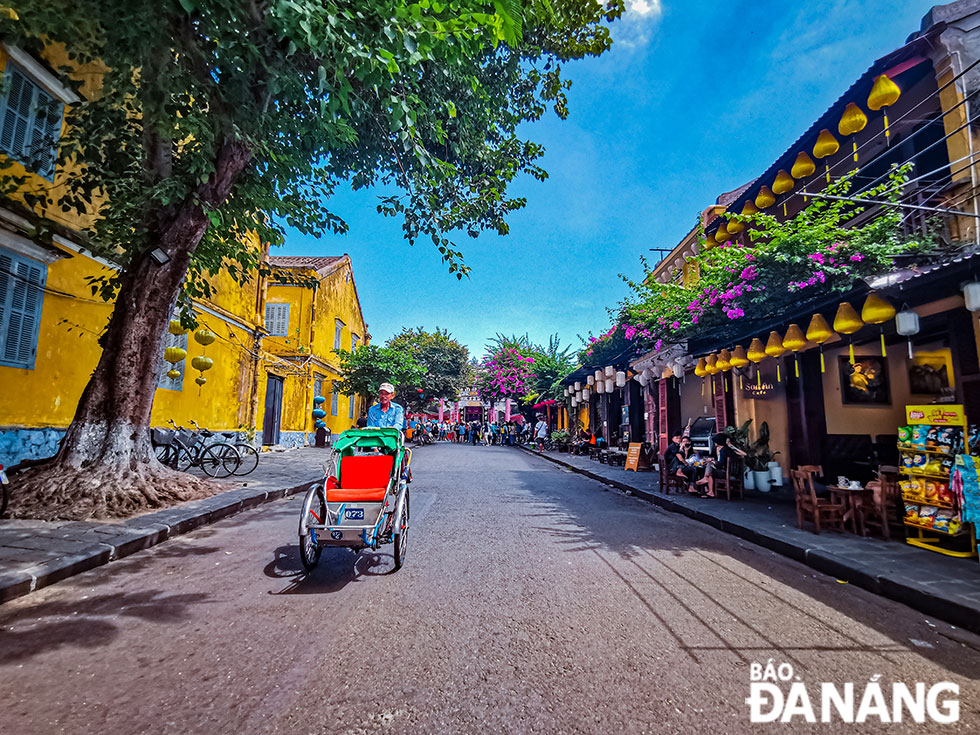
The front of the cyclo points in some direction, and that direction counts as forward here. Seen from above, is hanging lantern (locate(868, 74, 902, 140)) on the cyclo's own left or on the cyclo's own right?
on the cyclo's own left

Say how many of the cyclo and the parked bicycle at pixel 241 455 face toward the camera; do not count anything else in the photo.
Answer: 1

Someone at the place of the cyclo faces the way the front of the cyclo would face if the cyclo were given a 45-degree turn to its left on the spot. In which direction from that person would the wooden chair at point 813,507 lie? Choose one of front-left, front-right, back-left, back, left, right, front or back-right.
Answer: front-left

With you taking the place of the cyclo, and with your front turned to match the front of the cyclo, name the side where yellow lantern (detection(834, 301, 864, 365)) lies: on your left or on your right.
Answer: on your left

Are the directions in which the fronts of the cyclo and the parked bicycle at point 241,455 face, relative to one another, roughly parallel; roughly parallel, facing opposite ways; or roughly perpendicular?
roughly perpendicular

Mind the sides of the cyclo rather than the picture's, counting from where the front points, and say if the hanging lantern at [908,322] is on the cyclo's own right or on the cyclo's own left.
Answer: on the cyclo's own left

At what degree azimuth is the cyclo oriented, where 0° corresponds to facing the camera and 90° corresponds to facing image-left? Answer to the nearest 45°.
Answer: approximately 0°

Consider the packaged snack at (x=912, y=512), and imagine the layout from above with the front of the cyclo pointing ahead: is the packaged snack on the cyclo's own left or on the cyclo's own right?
on the cyclo's own left

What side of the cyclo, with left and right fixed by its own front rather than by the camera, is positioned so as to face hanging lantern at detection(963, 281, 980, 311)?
left
